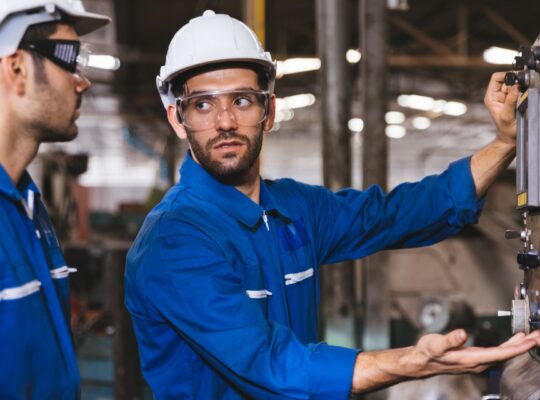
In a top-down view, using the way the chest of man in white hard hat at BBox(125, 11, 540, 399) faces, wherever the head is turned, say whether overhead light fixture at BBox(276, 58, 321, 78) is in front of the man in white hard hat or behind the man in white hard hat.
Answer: behind

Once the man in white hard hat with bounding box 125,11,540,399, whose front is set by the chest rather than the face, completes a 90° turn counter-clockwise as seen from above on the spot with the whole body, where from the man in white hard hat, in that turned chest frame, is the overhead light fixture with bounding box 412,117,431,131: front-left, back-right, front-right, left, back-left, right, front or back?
front-left

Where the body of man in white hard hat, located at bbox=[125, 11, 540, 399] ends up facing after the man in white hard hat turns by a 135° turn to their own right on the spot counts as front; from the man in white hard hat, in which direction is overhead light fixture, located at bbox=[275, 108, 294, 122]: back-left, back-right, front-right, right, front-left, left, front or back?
right

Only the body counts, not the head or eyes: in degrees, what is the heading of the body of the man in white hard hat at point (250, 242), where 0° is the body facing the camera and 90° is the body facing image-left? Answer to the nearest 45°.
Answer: approximately 315°

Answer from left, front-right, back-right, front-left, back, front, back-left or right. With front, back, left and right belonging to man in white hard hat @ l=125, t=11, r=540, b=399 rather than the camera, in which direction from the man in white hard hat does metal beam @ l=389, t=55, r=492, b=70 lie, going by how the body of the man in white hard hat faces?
back-left

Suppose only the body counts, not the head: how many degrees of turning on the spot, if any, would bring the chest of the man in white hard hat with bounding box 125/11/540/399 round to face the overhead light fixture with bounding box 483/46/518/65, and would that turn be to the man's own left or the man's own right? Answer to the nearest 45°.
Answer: approximately 135° to the man's own left

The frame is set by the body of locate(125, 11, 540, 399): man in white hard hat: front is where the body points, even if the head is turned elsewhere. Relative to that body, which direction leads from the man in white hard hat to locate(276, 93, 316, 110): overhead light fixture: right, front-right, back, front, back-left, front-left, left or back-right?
back-left

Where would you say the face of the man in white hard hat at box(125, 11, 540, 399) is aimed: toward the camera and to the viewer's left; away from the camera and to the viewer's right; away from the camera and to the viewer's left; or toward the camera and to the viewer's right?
toward the camera and to the viewer's left

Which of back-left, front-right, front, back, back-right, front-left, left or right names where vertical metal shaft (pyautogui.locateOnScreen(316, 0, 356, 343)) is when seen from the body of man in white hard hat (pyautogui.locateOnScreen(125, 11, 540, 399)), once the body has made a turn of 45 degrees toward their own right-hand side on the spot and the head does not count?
back

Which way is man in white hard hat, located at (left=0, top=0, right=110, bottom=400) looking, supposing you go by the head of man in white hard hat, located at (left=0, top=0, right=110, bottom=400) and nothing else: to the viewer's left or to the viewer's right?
to the viewer's right

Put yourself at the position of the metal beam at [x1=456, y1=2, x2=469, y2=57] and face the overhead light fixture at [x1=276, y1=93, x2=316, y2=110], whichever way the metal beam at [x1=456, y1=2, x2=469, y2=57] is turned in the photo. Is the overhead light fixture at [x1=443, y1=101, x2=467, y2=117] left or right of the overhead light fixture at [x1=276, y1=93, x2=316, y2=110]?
right

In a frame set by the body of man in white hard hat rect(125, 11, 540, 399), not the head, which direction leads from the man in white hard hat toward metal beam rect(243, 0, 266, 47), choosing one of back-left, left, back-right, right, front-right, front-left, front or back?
back-left
